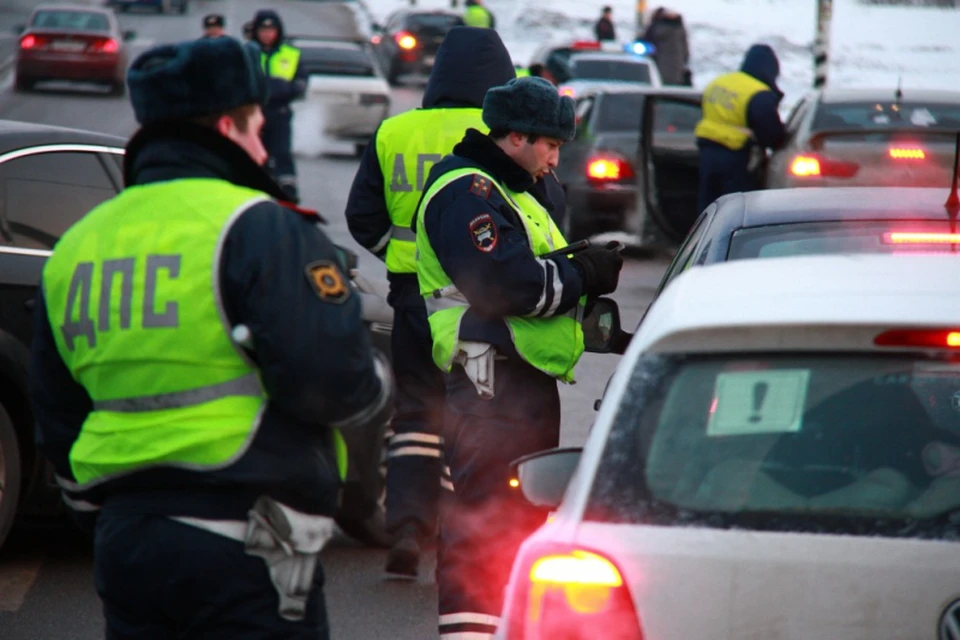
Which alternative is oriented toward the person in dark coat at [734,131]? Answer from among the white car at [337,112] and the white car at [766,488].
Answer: the white car at [766,488]

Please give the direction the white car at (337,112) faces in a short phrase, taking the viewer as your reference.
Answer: facing away from the viewer

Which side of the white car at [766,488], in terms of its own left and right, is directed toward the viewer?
back

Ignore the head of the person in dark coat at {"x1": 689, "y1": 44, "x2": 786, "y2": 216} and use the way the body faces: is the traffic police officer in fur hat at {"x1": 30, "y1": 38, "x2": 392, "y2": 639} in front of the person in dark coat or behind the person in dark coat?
behind

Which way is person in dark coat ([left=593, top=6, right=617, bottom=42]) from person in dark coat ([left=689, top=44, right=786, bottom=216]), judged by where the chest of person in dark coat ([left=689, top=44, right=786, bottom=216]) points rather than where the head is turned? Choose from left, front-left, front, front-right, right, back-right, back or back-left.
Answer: front-left

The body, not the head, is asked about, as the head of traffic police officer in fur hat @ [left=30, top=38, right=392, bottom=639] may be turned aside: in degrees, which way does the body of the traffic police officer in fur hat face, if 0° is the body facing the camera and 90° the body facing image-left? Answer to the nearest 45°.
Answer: approximately 225°

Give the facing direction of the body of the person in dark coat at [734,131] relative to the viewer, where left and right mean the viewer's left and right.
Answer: facing away from the viewer and to the right of the viewer

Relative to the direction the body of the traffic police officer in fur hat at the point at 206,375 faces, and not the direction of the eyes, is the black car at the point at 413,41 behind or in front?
in front

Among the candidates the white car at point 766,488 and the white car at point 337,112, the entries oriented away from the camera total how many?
2

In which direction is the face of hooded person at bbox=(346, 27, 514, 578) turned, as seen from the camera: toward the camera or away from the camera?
away from the camera

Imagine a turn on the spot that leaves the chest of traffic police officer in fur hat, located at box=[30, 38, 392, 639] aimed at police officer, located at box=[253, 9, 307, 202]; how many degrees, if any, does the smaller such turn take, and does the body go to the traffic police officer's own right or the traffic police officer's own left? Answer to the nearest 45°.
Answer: approximately 45° to the traffic police officer's own left
